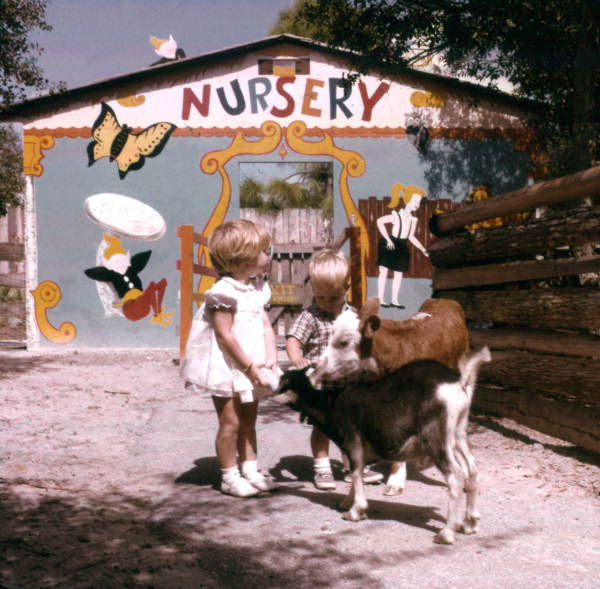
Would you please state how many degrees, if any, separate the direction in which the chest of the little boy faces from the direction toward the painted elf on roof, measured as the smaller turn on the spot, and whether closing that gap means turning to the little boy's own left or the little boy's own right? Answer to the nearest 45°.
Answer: approximately 180°

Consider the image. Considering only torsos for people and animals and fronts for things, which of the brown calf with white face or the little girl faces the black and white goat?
the little girl

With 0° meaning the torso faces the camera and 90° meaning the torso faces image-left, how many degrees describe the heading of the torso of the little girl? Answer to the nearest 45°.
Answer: approximately 315°

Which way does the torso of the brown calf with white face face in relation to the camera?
to the viewer's left

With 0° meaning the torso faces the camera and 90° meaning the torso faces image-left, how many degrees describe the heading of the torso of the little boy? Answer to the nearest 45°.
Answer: approximately 0°

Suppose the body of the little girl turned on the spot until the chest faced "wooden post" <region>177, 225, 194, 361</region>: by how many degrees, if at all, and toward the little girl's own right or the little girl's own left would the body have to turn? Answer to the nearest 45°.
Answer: approximately 135° to the little girl's own left

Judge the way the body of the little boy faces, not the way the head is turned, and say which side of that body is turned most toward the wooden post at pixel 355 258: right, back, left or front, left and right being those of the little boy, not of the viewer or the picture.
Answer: back
